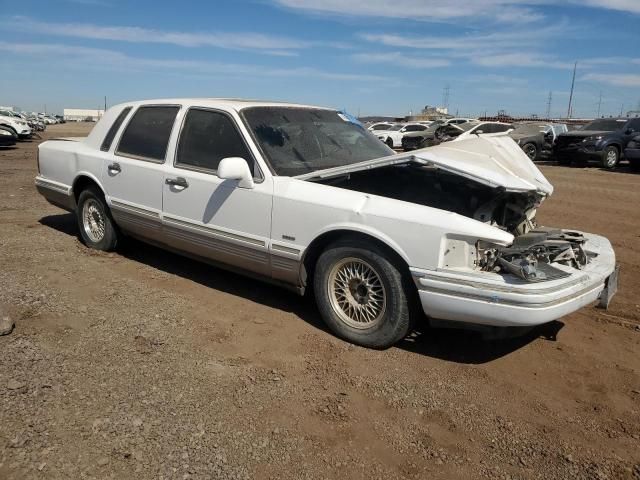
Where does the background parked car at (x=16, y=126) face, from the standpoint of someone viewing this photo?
facing the viewer and to the right of the viewer

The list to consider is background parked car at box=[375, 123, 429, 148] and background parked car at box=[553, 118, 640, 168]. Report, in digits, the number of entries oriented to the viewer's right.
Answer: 0

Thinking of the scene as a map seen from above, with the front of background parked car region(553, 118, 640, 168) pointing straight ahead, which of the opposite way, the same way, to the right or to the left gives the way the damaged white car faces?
to the left

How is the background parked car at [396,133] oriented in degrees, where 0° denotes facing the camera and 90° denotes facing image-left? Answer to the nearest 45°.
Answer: approximately 45°

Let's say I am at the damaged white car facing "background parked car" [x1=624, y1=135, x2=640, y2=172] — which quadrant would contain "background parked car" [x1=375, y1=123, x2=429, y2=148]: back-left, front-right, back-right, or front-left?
front-left

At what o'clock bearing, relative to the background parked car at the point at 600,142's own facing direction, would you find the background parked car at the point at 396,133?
the background parked car at the point at 396,133 is roughly at 3 o'clock from the background parked car at the point at 600,142.

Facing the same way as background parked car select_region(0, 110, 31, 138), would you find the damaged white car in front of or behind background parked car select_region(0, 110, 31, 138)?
in front

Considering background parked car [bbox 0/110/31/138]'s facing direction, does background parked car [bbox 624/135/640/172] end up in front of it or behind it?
in front

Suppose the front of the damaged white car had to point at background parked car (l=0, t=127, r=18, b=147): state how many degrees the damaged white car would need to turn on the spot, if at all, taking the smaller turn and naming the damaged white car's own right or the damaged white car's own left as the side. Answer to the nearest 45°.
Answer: approximately 180°

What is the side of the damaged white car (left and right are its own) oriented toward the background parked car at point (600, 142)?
left

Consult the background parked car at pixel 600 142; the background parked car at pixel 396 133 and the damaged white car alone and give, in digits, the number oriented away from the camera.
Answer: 0

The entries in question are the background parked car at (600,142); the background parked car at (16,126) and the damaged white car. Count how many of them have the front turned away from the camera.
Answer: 0

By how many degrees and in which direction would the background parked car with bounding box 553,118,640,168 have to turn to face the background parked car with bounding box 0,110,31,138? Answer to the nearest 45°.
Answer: approximately 45° to its right

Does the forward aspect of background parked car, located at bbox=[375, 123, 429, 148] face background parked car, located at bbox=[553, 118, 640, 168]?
no

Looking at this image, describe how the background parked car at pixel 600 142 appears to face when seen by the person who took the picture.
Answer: facing the viewer and to the left of the viewer

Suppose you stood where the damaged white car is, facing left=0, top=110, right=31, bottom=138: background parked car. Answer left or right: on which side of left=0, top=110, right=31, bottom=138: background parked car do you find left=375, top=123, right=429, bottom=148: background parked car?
right

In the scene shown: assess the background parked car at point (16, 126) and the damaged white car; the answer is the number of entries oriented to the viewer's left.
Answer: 0
